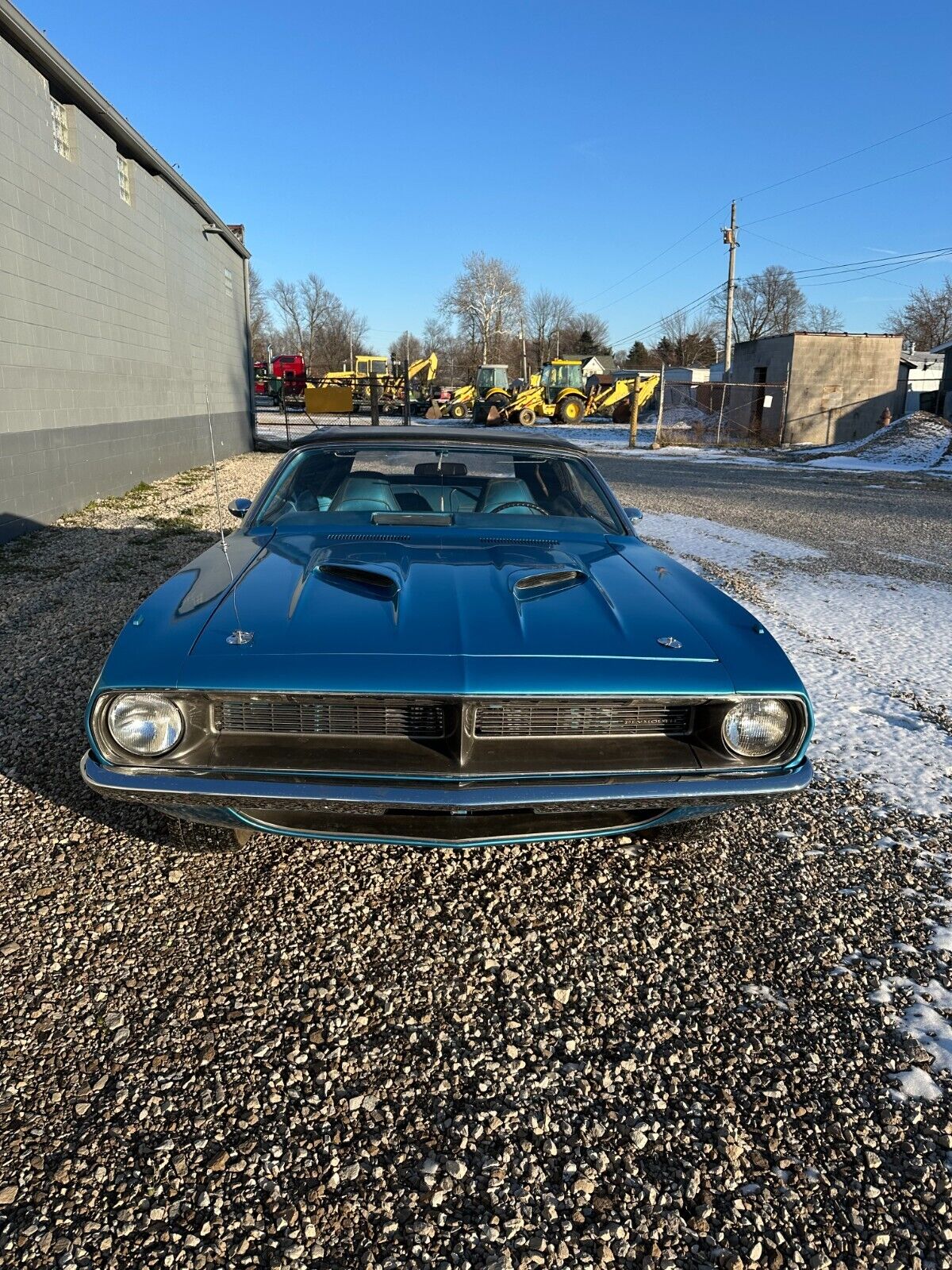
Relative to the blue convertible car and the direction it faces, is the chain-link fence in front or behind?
behind

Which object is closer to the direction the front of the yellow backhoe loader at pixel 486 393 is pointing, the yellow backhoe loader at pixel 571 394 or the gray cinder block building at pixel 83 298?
the gray cinder block building

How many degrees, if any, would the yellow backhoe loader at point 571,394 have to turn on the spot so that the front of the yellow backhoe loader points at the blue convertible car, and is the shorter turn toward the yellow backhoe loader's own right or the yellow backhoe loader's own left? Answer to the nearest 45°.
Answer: approximately 90° to the yellow backhoe loader's own left

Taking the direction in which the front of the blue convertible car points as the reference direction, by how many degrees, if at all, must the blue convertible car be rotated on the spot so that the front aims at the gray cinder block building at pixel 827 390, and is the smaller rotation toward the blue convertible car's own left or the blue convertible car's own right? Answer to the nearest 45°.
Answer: approximately 135° to the blue convertible car's own left

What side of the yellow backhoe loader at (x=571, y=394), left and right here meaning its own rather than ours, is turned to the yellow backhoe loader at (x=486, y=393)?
front

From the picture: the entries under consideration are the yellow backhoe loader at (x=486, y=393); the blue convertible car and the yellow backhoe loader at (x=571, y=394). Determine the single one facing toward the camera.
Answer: the blue convertible car

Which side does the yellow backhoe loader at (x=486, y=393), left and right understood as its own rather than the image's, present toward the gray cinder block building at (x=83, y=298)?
left

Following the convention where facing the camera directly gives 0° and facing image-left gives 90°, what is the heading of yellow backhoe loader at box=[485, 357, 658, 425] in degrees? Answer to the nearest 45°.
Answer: approximately 90°

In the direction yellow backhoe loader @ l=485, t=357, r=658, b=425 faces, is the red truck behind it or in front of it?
in front

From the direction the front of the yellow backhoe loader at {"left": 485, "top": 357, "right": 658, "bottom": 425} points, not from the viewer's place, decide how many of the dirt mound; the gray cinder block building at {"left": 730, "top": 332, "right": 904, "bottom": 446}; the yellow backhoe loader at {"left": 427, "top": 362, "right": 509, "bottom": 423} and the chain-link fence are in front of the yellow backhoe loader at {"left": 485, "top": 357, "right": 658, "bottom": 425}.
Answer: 1

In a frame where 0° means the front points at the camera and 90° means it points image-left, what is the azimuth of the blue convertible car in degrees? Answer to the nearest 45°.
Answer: approximately 0°

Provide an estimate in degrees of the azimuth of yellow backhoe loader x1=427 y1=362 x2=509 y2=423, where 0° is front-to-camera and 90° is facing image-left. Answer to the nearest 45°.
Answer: approximately 90°
